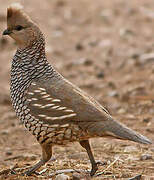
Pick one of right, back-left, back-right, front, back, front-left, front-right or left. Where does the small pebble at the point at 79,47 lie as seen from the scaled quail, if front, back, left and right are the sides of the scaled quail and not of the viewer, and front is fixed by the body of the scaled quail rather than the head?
right

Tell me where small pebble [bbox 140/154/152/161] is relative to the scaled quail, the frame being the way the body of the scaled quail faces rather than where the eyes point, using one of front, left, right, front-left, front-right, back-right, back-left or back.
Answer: back-right

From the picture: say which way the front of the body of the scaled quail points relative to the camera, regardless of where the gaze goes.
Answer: to the viewer's left

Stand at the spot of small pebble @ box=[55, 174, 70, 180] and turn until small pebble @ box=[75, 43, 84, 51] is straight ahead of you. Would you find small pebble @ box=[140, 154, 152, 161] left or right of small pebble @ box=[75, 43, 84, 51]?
right
